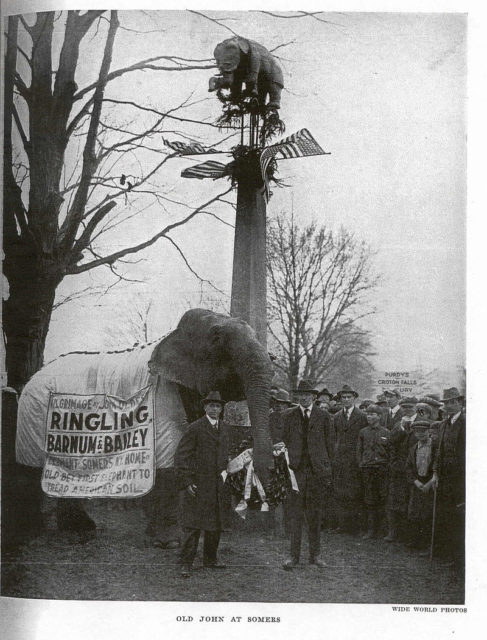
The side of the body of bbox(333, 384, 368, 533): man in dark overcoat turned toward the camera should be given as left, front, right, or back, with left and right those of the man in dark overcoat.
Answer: front

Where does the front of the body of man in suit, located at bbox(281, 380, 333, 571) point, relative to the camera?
toward the camera

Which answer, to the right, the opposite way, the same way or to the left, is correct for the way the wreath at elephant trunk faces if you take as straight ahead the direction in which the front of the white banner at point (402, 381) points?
the same way

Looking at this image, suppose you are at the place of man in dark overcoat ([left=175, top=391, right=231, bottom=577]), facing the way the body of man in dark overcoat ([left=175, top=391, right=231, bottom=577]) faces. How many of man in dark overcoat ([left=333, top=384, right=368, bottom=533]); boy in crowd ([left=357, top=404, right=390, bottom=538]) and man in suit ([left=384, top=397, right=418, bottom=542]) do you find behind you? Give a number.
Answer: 0

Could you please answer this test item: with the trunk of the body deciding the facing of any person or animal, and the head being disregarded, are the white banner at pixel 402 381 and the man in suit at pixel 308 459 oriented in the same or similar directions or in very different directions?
same or similar directions

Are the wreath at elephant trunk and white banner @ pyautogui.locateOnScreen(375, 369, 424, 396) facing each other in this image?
no

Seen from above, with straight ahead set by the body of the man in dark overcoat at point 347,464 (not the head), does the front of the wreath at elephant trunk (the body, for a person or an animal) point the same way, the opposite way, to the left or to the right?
the same way

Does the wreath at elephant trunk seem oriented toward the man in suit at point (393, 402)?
no

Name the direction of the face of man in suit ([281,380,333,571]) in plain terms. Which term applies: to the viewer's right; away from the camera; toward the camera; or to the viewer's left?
toward the camera

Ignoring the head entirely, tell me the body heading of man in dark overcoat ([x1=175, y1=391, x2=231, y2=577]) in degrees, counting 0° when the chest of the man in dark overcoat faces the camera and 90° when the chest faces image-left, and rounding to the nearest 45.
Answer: approximately 315°

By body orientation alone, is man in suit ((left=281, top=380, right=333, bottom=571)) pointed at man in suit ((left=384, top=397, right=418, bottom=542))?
no

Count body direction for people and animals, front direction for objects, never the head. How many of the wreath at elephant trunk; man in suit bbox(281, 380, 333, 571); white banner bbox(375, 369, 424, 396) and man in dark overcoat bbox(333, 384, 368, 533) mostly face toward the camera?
4

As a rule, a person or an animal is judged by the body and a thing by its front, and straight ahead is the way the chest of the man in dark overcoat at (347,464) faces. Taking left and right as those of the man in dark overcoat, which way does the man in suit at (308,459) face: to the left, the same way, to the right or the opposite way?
the same way

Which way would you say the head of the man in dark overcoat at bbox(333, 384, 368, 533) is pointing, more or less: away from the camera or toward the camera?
toward the camera

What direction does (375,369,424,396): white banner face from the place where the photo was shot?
facing the viewer
